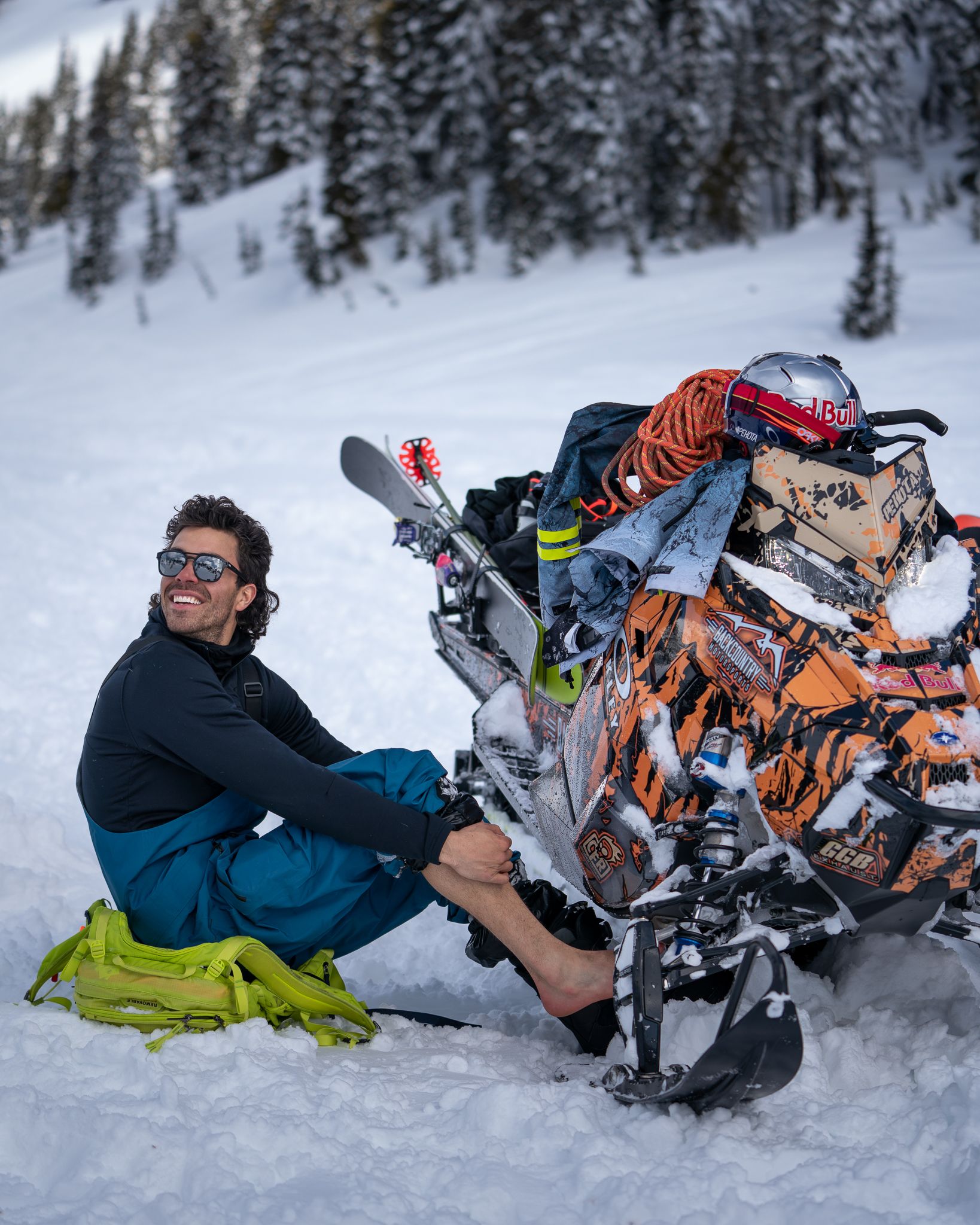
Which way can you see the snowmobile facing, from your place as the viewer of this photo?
facing the viewer and to the right of the viewer

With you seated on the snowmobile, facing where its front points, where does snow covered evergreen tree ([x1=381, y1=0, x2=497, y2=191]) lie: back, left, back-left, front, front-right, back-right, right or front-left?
back-left

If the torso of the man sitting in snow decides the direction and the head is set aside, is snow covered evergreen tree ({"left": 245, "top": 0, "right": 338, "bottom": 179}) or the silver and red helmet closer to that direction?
the silver and red helmet

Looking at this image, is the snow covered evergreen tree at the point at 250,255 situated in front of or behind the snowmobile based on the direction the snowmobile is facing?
behind

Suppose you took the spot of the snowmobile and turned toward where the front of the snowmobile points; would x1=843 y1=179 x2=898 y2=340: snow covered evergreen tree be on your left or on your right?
on your left

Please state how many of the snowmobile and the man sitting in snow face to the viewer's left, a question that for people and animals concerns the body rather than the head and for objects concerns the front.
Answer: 0

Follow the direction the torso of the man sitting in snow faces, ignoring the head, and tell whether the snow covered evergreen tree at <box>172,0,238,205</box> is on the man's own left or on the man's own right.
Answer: on the man's own left

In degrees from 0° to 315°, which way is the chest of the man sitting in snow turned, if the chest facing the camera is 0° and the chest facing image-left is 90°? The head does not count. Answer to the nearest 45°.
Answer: approximately 270°

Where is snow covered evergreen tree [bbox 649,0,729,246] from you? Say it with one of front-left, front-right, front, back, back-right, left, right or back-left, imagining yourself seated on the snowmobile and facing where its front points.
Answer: back-left

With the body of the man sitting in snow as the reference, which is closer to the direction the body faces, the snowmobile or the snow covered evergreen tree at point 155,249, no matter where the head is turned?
the snowmobile
